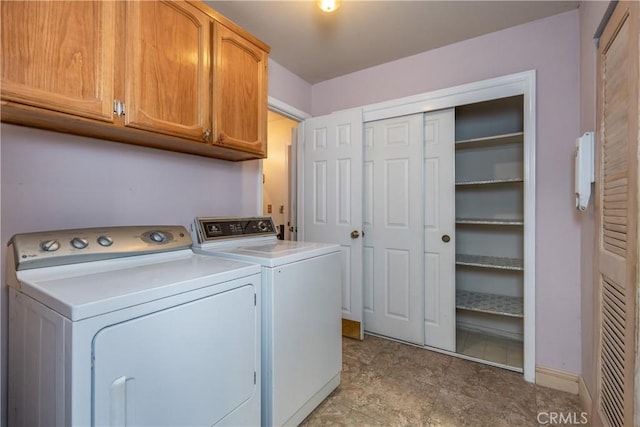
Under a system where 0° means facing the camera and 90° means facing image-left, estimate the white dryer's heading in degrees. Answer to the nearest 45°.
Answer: approximately 315°

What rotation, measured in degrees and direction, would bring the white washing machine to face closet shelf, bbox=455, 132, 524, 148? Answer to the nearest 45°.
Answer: approximately 45° to its left

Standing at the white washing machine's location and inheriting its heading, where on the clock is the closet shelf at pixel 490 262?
The closet shelf is roughly at 10 o'clock from the white washing machine.

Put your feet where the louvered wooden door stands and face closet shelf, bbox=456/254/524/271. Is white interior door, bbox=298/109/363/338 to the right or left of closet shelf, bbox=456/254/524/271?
left

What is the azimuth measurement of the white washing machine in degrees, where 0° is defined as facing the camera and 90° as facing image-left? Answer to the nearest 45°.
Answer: approximately 315°

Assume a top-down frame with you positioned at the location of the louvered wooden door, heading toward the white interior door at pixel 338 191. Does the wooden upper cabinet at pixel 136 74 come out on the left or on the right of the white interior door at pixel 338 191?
left

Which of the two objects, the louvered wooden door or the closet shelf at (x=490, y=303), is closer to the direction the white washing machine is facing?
the louvered wooden door

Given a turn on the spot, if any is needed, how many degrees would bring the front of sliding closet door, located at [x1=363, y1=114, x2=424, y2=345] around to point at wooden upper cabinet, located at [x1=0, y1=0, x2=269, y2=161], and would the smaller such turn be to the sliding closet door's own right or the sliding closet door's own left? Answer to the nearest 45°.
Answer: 0° — it already faces it

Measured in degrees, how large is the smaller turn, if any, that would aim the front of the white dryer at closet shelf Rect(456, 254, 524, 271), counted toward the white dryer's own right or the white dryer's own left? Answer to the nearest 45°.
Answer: approximately 45° to the white dryer's own left

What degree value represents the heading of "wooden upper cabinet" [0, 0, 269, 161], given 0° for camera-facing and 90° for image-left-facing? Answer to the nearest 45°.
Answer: approximately 315°

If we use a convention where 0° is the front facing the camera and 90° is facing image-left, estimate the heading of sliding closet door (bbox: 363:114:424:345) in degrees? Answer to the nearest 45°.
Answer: approximately 45°
